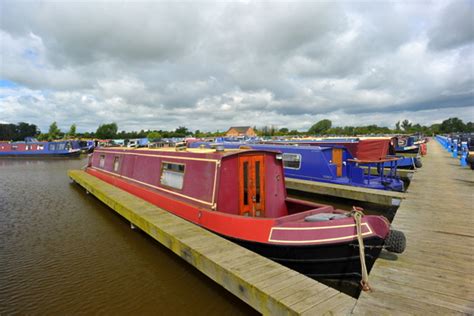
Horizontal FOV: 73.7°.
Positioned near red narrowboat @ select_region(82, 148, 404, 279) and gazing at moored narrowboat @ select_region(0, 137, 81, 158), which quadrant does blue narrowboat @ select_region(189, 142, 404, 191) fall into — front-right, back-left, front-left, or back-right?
front-right

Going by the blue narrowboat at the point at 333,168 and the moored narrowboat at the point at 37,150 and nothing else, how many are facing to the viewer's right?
1

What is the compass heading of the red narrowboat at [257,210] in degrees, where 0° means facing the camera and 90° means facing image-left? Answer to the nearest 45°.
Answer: approximately 315°

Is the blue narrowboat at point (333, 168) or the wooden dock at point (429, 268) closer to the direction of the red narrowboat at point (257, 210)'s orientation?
the wooden dock

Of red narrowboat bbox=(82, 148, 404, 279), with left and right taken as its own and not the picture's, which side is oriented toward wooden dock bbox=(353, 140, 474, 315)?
front

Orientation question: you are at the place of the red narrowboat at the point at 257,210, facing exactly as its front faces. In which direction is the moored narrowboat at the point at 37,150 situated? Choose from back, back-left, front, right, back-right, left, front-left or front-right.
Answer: back
